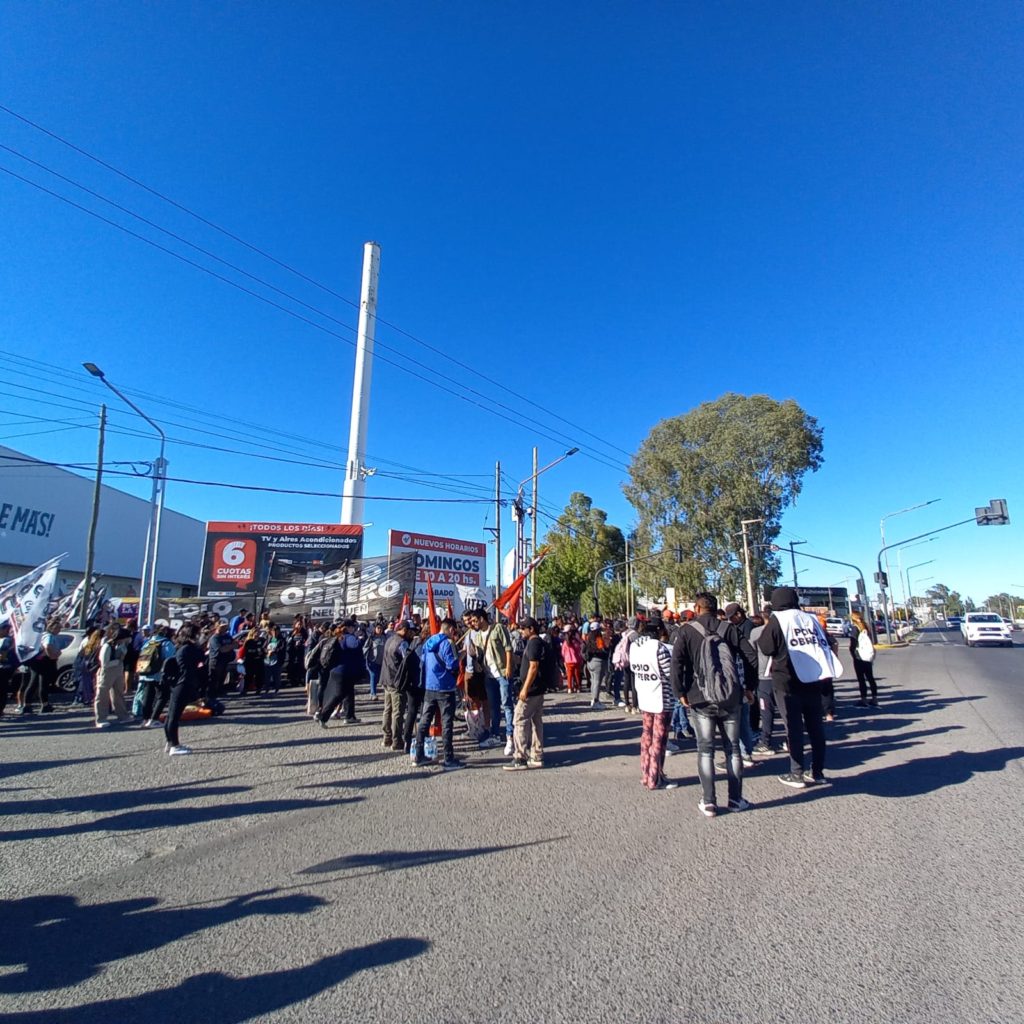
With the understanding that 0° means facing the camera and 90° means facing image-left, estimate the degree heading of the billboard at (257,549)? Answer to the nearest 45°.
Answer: approximately 0°

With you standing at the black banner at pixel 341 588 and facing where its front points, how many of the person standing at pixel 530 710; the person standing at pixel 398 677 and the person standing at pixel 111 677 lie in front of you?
3

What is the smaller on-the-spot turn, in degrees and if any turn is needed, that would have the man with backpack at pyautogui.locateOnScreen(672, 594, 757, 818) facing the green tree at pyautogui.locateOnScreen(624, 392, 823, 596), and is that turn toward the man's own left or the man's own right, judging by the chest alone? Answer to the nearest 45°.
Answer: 0° — they already face it

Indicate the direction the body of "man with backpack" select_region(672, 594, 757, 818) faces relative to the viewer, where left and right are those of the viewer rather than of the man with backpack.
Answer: facing away from the viewer

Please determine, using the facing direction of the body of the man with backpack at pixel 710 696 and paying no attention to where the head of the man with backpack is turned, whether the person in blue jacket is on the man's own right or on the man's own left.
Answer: on the man's own left

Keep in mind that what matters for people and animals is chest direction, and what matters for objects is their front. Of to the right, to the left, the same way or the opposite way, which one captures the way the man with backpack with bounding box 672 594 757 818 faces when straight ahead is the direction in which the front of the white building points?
to the left

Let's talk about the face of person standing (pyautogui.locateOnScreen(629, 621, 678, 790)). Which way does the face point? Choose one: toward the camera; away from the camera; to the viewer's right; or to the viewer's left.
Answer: away from the camera

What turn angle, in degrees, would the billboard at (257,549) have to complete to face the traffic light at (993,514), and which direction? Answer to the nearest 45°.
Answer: approximately 90° to its left

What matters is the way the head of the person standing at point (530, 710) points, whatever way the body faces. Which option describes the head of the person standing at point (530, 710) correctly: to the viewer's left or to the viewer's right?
to the viewer's left
